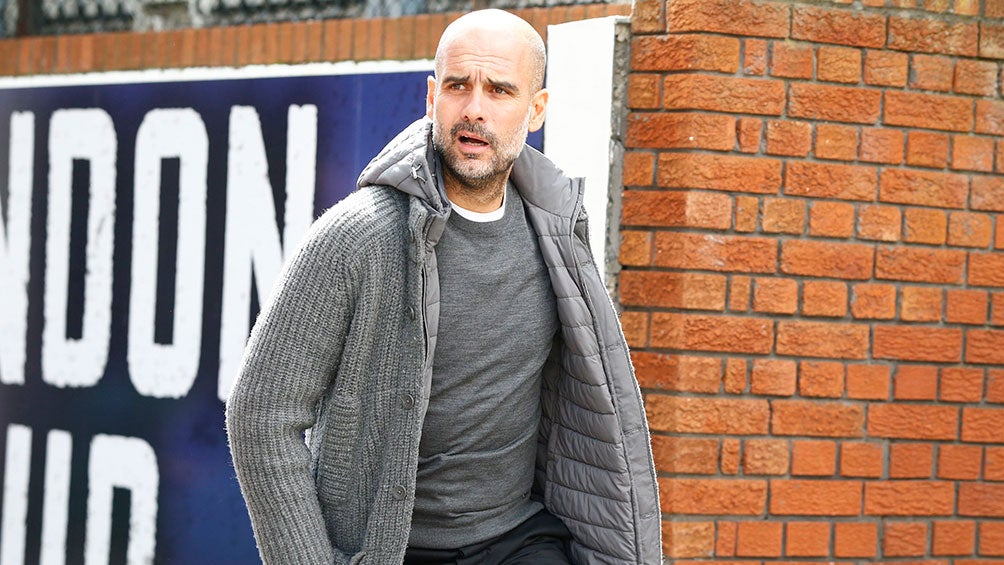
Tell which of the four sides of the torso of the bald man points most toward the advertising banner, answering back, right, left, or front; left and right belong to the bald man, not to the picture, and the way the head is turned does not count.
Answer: back

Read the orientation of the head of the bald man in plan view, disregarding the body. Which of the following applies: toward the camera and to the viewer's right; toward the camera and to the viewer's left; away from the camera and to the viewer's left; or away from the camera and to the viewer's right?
toward the camera and to the viewer's left

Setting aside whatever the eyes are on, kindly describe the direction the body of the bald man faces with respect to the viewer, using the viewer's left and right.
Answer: facing the viewer and to the right of the viewer
